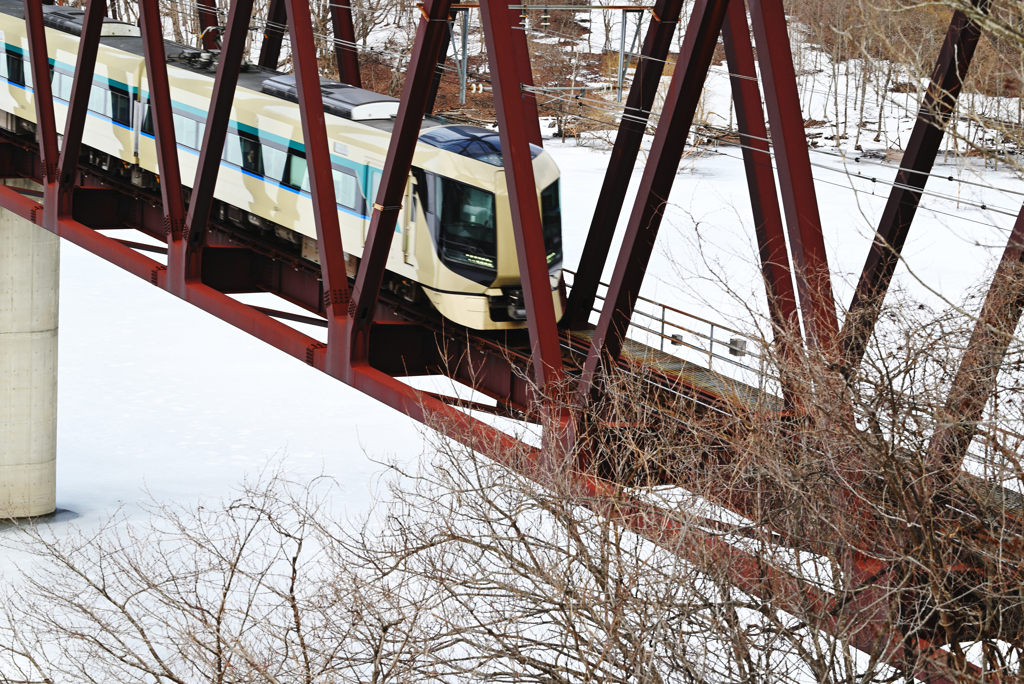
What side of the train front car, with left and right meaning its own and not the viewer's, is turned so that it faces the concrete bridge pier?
back

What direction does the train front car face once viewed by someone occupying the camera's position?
facing the viewer and to the right of the viewer

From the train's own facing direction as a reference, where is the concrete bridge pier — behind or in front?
behind
